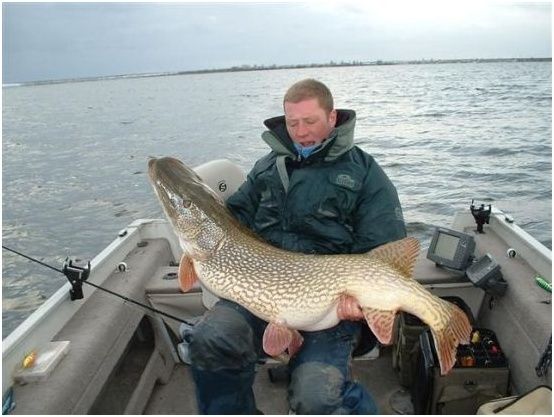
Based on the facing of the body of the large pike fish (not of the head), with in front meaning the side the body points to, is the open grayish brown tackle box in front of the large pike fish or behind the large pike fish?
behind

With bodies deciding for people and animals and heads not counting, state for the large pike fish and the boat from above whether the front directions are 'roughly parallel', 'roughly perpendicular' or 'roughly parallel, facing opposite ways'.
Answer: roughly perpendicular

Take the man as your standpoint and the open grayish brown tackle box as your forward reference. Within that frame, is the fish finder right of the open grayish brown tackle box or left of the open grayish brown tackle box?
left

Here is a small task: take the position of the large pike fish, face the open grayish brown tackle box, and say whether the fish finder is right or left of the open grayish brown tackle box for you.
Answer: left

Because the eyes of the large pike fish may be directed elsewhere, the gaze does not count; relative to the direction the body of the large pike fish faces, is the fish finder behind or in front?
behind

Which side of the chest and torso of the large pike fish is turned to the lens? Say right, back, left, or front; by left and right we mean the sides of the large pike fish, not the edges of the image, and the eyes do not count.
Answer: left

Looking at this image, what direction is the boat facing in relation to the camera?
toward the camera
